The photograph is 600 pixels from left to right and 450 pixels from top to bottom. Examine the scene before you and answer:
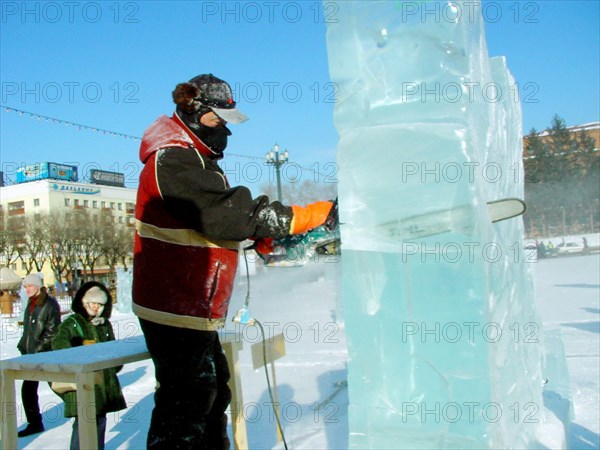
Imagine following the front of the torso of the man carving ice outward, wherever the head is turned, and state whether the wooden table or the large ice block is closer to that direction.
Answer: the large ice block

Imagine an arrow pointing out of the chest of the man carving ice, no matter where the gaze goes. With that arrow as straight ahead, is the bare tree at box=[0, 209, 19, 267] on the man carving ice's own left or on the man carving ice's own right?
on the man carving ice's own left

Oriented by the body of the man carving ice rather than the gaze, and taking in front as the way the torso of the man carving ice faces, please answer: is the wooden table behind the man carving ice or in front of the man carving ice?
behind

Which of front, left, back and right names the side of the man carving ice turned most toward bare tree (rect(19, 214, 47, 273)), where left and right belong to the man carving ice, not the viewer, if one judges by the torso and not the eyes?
left

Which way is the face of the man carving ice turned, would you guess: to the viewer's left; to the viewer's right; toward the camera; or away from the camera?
to the viewer's right

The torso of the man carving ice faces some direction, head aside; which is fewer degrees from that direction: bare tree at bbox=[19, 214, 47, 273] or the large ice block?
the large ice block

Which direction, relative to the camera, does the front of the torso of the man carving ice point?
to the viewer's right

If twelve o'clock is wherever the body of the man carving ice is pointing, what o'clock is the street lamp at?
The street lamp is roughly at 9 o'clock from the man carving ice.

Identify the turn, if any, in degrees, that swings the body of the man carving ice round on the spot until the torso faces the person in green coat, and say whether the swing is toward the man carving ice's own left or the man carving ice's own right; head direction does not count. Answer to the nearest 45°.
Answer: approximately 135° to the man carving ice's own left
